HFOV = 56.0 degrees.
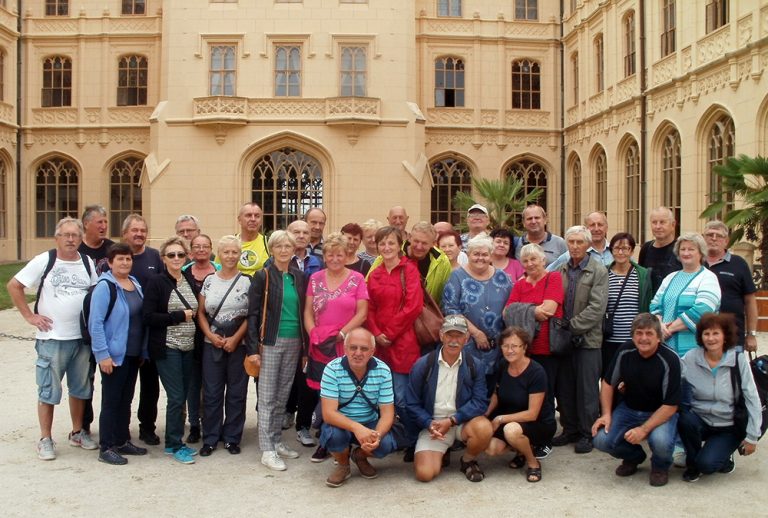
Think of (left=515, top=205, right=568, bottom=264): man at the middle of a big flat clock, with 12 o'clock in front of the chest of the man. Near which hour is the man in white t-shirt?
The man in white t-shirt is roughly at 2 o'clock from the man.

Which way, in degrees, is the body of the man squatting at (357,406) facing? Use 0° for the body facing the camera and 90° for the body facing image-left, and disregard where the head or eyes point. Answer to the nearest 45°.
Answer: approximately 0°

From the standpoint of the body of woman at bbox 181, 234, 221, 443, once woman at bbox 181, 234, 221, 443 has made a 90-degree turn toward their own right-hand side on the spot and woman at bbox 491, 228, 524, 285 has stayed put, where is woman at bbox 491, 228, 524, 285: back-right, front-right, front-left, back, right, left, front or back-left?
back

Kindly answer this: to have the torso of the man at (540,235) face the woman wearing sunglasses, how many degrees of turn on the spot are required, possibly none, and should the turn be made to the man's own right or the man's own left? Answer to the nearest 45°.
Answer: approximately 45° to the man's own right

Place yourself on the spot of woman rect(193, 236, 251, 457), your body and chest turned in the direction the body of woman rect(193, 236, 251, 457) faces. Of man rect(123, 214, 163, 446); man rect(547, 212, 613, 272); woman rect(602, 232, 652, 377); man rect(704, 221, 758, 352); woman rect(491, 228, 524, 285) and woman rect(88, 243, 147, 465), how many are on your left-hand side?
4

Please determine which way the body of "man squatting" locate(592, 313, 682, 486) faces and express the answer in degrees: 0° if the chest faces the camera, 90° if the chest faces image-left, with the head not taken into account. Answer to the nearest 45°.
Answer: approximately 45°

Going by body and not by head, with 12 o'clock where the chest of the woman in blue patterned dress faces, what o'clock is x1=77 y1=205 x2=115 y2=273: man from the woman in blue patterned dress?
The man is roughly at 3 o'clock from the woman in blue patterned dress.

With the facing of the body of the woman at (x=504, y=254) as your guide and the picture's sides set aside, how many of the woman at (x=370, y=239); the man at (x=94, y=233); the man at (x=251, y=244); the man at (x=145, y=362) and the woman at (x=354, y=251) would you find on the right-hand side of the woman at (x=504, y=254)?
5

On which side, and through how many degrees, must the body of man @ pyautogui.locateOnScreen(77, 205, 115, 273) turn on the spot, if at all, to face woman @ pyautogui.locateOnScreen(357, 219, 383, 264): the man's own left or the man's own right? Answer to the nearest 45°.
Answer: approximately 45° to the man's own left

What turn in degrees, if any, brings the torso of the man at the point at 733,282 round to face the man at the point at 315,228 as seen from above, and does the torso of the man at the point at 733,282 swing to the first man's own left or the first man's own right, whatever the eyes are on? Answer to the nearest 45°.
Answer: approximately 45° to the first man's own right

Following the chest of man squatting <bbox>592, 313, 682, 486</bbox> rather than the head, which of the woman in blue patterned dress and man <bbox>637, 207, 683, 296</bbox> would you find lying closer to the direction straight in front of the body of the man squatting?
the woman in blue patterned dress
